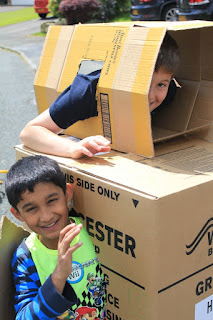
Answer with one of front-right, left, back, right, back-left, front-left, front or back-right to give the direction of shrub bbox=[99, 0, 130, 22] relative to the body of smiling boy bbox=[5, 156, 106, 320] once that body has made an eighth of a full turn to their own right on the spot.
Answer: back-right

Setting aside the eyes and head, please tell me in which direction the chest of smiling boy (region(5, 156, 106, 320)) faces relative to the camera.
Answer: toward the camera

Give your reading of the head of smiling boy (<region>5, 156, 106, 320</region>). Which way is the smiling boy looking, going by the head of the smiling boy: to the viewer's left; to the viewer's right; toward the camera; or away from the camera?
toward the camera

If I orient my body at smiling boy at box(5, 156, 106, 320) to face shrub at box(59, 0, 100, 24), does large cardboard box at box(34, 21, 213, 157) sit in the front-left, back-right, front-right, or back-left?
front-right

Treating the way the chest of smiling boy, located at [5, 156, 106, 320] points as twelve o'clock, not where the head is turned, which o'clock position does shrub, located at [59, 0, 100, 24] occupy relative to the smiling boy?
The shrub is roughly at 6 o'clock from the smiling boy.

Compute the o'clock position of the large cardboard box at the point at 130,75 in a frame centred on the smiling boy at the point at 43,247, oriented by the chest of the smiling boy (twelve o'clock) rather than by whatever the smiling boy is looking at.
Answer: The large cardboard box is roughly at 7 o'clock from the smiling boy.
